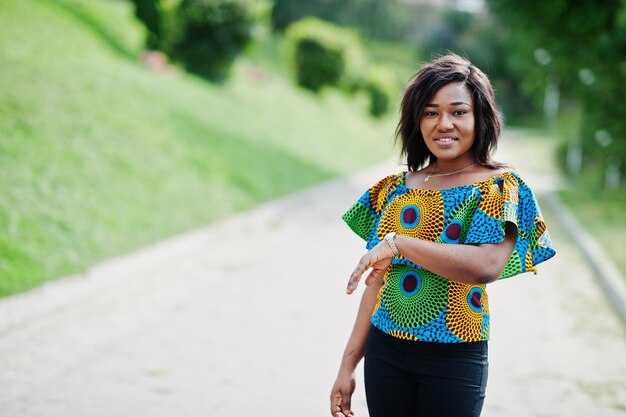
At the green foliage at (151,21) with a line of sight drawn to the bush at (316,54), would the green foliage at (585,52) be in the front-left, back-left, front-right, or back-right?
front-right

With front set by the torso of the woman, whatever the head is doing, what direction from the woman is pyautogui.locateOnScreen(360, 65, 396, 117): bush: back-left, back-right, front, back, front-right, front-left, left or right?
back-right

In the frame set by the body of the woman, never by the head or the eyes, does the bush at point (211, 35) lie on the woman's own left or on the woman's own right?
on the woman's own right

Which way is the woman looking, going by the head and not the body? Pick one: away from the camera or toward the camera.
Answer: toward the camera

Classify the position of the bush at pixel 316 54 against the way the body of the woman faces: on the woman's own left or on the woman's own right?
on the woman's own right
